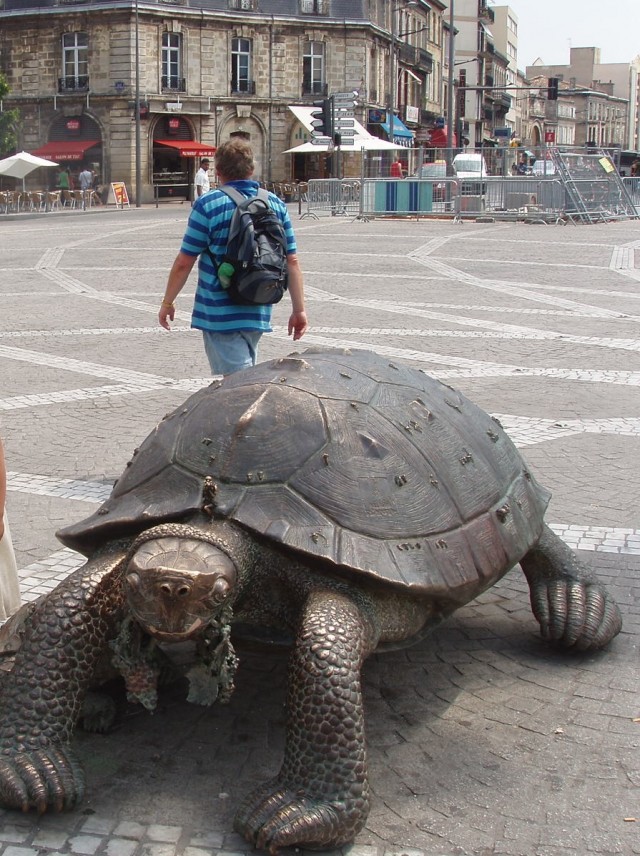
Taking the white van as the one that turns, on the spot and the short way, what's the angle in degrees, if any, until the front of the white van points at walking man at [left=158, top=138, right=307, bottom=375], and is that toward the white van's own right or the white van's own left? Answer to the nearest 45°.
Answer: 0° — it already faces them

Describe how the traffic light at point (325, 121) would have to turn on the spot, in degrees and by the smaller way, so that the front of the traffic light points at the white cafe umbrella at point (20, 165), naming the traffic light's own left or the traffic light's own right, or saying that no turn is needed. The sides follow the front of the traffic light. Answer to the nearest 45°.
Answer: approximately 45° to the traffic light's own right

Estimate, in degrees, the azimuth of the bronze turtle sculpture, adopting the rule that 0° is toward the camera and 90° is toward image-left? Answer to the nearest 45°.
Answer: approximately 45°

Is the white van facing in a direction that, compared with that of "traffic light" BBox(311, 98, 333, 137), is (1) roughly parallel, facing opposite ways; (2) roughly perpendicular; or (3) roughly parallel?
roughly perpendicular

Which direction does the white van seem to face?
toward the camera

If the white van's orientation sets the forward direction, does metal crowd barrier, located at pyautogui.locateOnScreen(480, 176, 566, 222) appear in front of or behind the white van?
in front

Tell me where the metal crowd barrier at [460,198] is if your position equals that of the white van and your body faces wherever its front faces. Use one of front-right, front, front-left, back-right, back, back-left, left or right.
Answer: front

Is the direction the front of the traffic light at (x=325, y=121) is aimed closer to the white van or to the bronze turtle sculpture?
the bronze turtle sculpture

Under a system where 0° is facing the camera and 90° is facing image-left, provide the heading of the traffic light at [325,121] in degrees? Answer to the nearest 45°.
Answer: approximately 90°

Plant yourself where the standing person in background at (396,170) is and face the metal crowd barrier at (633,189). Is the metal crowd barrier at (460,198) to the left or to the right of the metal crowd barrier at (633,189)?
right

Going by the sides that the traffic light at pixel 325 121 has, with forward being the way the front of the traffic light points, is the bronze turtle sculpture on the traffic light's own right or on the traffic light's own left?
on the traffic light's own left

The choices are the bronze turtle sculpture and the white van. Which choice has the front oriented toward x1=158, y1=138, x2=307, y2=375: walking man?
the white van
